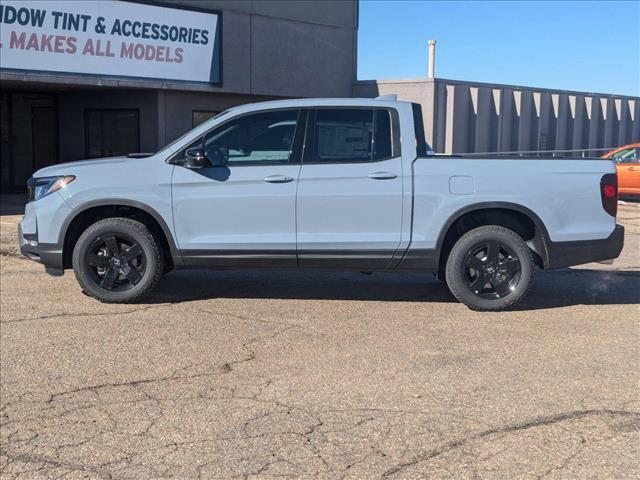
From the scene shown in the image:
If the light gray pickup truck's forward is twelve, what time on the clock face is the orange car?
The orange car is roughly at 4 o'clock from the light gray pickup truck.

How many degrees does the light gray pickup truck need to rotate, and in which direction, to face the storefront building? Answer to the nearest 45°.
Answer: approximately 90° to its right

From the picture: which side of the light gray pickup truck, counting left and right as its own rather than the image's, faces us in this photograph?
left

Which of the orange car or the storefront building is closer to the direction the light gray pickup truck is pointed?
the storefront building
